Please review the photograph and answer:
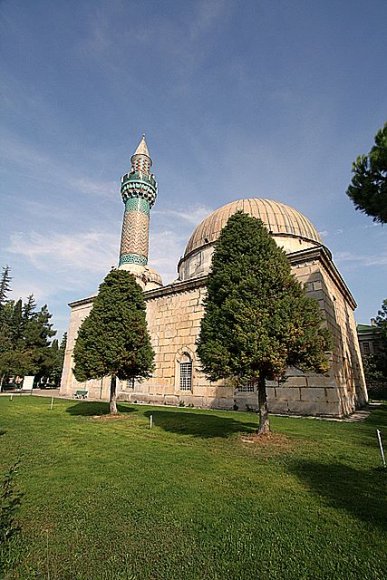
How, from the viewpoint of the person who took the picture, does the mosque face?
facing away from the viewer and to the left of the viewer

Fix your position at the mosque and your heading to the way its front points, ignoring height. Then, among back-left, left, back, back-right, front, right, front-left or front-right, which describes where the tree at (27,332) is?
front

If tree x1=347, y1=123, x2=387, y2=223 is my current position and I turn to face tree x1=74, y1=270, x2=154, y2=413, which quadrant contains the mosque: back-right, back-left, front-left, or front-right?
front-right

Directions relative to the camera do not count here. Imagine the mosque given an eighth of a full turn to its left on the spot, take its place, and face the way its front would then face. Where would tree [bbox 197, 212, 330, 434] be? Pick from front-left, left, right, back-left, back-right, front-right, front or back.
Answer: left
